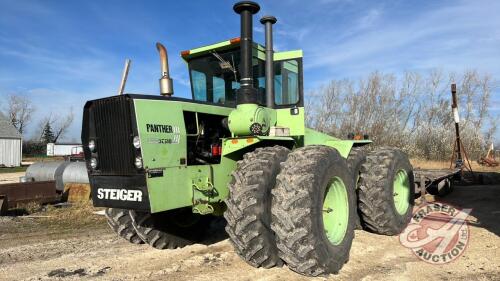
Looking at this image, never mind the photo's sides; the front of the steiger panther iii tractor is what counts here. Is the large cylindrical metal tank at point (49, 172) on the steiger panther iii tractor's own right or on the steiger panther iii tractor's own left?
on the steiger panther iii tractor's own right

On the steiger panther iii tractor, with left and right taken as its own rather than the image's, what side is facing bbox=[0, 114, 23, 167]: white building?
right

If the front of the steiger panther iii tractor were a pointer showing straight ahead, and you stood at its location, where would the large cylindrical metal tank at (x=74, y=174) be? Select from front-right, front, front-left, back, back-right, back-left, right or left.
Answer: right

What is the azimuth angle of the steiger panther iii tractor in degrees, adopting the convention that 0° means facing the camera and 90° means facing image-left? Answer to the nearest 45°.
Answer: approximately 45°
